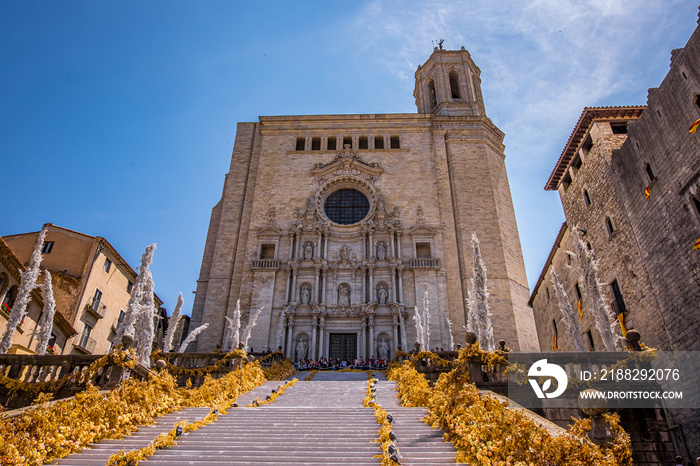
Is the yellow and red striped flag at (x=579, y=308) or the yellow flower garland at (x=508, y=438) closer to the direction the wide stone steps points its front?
the yellow flower garland

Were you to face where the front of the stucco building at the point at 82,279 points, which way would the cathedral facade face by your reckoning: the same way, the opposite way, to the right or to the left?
to the right

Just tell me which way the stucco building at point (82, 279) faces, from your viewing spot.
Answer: facing the viewer and to the right of the viewer

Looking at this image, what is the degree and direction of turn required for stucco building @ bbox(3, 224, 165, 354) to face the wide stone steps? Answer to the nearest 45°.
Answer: approximately 45° to its right

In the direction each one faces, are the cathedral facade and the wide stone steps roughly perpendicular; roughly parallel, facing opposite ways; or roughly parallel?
roughly parallel

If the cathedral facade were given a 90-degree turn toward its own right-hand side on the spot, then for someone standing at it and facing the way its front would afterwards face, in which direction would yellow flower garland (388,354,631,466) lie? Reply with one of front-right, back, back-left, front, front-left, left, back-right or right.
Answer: left

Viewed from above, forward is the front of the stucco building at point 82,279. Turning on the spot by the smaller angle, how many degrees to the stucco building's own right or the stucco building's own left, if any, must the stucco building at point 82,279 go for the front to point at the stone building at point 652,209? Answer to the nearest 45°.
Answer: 0° — it already faces it

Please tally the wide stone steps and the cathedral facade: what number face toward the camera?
2

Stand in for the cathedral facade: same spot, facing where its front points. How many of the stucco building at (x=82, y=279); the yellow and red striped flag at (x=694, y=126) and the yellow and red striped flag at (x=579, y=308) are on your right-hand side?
1

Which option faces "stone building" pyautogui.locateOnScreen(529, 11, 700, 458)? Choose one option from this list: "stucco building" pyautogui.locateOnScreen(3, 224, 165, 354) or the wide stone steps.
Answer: "stucco building" pyautogui.locateOnScreen(3, 224, 165, 354)

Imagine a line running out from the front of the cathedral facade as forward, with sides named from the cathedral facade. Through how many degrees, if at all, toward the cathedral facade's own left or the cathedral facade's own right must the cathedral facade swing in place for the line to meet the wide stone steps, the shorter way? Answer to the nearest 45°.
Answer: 0° — it already faces it

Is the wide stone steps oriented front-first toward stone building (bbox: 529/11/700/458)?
no

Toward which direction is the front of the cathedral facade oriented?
toward the camera

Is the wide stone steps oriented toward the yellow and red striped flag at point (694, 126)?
no

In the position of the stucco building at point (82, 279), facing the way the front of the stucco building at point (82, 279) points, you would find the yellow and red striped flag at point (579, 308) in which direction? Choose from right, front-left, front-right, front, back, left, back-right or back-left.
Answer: front

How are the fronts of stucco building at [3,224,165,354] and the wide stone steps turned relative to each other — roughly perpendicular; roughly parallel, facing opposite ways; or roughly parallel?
roughly perpendicular
